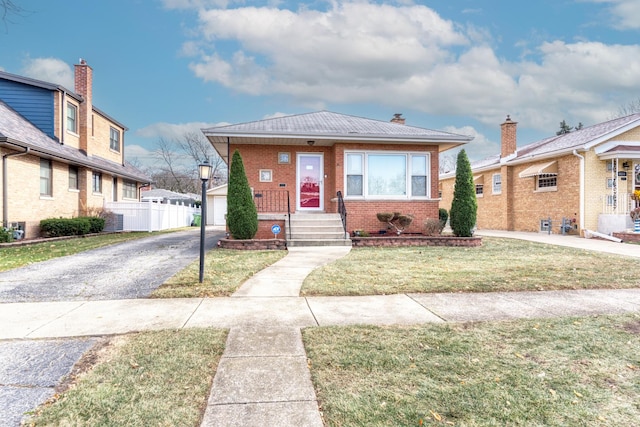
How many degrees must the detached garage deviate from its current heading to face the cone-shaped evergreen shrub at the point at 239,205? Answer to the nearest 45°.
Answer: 0° — it already faces it

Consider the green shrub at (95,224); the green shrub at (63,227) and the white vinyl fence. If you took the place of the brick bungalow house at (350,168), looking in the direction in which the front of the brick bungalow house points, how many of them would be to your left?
0

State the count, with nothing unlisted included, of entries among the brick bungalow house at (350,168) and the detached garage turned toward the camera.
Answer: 2

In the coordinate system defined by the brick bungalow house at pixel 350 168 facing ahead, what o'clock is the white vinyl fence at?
The white vinyl fence is roughly at 4 o'clock from the brick bungalow house.

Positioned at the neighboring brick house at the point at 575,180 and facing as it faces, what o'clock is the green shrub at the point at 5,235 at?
The green shrub is roughly at 3 o'clock from the neighboring brick house.

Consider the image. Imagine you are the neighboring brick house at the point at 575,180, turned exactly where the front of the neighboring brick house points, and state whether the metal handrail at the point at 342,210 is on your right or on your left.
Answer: on your right

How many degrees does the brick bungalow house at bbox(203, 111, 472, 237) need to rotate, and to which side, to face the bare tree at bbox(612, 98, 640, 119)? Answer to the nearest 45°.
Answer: approximately 135° to its left

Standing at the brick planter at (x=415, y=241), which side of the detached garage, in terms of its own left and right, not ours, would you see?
front

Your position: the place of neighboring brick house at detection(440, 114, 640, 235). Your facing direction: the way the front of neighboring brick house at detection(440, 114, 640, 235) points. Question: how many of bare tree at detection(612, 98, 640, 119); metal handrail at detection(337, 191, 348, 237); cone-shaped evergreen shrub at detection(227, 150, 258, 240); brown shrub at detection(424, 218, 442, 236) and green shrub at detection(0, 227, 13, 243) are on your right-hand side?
4

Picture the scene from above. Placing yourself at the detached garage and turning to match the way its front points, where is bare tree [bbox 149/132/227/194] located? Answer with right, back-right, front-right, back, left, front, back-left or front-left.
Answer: back

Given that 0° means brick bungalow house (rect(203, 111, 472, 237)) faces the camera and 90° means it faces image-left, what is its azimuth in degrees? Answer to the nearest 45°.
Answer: approximately 0°

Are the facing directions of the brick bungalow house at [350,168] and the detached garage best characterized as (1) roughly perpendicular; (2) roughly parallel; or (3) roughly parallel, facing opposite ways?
roughly parallel

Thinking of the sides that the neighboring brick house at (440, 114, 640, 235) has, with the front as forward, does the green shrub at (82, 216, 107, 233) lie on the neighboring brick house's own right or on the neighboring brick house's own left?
on the neighboring brick house's own right

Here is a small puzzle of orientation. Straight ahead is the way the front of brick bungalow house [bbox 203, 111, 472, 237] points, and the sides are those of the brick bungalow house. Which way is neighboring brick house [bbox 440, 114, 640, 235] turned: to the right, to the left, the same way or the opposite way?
the same way

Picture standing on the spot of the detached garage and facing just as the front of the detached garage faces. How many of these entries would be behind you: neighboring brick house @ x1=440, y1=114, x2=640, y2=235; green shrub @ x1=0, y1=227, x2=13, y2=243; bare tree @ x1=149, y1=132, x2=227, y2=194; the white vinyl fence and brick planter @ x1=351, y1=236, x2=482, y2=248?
1

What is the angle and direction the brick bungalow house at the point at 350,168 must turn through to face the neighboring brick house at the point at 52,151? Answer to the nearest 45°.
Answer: approximately 90° to its right

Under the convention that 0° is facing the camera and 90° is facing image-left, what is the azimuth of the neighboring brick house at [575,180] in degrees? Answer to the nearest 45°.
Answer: approximately 315°

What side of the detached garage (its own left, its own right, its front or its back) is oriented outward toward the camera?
front
